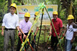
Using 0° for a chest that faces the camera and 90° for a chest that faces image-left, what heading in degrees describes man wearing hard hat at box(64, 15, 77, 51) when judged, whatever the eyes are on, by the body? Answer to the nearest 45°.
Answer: approximately 45°

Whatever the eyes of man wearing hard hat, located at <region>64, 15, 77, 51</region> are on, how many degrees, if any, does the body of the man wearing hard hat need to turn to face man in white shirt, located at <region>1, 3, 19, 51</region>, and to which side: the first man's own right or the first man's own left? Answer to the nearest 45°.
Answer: approximately 45° to the first man's own right
